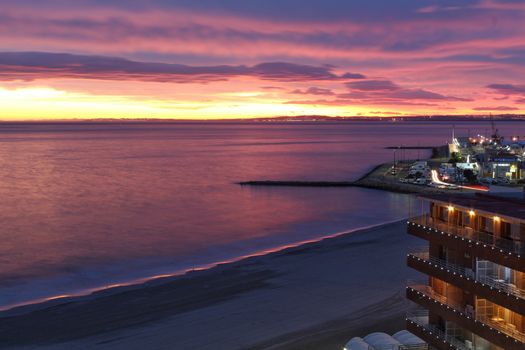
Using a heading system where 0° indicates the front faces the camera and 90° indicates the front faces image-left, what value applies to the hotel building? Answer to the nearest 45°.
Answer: approximately 45°
